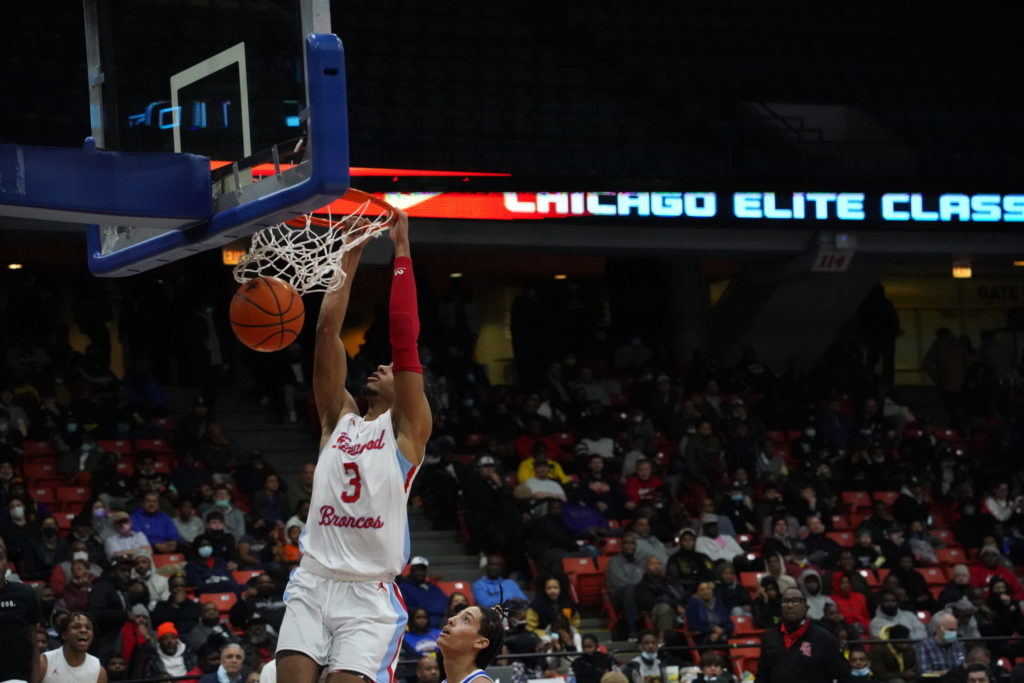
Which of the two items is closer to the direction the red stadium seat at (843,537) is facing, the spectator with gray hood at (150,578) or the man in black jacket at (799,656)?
the man in black jacket

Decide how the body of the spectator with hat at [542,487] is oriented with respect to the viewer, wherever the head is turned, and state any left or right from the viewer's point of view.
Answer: facing the viewer

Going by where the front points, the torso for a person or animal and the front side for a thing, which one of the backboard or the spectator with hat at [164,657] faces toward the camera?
the spectator with hat

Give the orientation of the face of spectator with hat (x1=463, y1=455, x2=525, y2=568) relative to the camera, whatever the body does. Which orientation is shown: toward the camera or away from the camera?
toward the camera

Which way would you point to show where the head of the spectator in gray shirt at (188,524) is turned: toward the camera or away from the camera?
toward the camera

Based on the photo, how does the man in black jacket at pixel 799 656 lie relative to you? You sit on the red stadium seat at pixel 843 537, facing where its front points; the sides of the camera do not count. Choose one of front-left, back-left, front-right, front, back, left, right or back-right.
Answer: front

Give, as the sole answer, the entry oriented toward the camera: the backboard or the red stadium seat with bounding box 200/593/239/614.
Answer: the red stadium seat

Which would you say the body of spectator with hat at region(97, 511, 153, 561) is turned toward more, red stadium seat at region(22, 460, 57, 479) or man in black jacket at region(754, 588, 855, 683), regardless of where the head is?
the man in black jacket

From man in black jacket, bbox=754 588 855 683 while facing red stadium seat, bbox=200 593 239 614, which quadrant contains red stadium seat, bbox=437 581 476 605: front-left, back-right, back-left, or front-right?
front-right

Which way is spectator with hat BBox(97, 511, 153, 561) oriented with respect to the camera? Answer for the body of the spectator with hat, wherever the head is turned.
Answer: toward the camera

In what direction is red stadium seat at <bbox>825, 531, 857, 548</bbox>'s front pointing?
toward the camera

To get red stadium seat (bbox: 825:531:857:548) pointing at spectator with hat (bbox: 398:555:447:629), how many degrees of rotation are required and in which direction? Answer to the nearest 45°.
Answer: approximately 45° to its right

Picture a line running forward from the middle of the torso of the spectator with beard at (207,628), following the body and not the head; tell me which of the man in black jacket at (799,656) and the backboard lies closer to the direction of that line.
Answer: the backboard

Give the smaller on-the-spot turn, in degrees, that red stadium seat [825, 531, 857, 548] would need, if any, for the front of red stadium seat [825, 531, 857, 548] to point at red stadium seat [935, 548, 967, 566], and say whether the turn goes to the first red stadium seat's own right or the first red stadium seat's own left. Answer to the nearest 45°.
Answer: approximately 135° to the first red stadium seat's own left

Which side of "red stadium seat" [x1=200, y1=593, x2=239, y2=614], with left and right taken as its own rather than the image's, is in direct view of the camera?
front

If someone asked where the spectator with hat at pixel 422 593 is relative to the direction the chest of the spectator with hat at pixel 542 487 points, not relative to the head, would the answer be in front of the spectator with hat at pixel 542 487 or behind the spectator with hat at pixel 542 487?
in front

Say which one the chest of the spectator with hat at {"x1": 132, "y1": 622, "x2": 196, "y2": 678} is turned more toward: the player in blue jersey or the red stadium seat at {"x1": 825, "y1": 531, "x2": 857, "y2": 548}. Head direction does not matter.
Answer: the player in blue jersey
